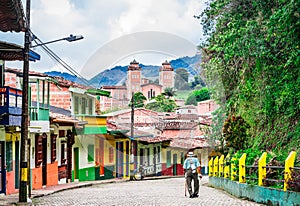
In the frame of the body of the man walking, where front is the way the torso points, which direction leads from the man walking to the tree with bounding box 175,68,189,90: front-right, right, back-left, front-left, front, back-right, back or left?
front

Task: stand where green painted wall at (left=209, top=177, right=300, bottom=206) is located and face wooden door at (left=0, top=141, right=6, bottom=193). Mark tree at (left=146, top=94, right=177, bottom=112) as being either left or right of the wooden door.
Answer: right

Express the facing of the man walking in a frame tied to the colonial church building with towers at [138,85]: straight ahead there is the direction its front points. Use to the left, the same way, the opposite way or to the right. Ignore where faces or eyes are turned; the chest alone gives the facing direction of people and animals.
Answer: the opposite way

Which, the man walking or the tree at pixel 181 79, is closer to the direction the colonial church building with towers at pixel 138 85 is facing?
the man walking

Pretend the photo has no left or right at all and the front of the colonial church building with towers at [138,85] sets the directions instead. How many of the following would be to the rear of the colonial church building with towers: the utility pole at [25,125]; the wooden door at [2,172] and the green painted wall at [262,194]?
0

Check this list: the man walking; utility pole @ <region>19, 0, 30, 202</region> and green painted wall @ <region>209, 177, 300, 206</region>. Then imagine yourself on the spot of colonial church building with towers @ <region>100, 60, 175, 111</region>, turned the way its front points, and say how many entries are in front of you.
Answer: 3

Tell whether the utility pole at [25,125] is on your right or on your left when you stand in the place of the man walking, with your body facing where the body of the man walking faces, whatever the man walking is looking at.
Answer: on your left

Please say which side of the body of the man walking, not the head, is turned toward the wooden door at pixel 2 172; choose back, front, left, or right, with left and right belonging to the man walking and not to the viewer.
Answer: left

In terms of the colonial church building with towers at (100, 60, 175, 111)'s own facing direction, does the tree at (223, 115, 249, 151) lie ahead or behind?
ahead

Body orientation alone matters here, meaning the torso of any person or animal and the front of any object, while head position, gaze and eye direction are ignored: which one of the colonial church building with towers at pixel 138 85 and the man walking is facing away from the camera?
the man walking

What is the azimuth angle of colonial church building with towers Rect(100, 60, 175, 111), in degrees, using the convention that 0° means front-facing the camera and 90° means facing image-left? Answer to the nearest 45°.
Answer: approximately 0°

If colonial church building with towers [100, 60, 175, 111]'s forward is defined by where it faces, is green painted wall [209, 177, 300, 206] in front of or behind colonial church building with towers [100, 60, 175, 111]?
in front
